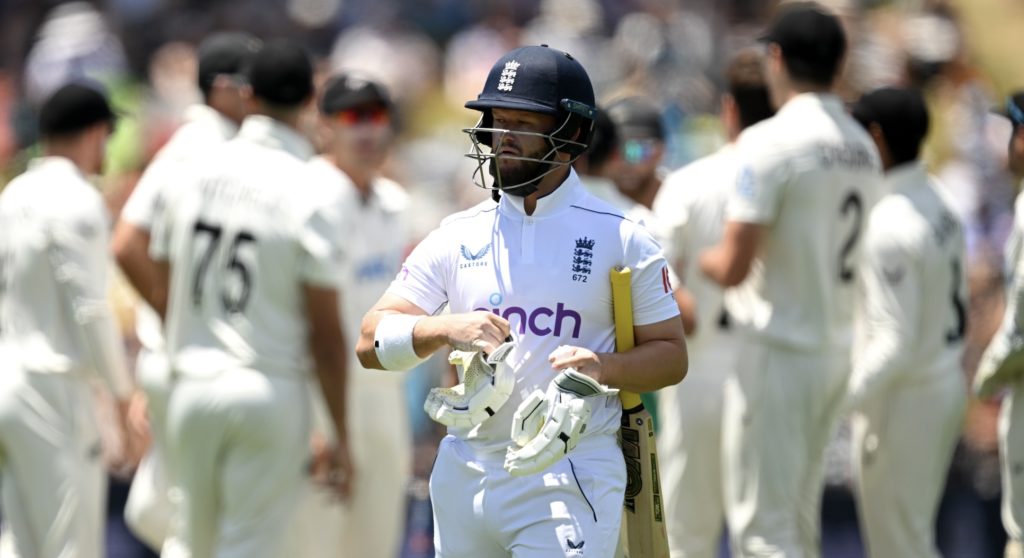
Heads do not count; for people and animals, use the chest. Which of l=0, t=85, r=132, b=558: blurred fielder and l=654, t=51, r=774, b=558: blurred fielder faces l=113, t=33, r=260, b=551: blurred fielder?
l=0, t=85, r=132, b=558: blurred fielder

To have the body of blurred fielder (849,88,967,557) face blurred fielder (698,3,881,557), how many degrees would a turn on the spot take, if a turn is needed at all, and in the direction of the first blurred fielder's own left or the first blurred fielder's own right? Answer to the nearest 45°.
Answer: approximately 90° to the first blurred fielder's own left

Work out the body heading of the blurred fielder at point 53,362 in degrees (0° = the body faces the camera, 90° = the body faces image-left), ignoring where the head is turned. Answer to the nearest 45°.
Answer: approximately 225°

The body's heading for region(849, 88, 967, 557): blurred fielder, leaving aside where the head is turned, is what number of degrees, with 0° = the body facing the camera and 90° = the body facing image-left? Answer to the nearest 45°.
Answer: approximately 135°

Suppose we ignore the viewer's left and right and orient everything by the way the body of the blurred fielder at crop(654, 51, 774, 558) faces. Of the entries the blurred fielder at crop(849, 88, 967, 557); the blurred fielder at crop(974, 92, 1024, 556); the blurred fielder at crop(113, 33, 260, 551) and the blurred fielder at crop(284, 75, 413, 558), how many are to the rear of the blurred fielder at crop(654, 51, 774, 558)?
2
